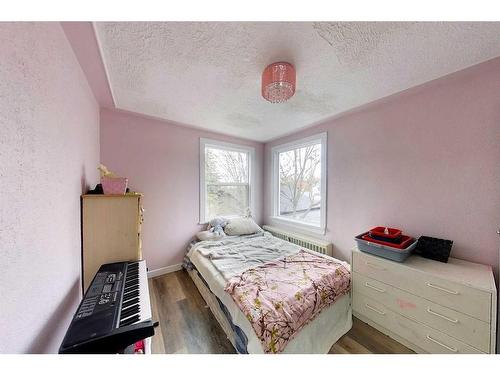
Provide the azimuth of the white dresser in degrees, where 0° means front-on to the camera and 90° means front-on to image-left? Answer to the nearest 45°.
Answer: approximately 45°

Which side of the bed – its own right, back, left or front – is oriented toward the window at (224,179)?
back

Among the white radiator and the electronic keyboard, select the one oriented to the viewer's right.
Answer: the electronic keyboard

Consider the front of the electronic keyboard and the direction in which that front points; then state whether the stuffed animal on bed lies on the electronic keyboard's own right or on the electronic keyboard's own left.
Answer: on the electronic keyboard's own left

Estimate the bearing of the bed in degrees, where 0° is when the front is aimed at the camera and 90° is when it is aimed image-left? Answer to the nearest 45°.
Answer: approximately 315°

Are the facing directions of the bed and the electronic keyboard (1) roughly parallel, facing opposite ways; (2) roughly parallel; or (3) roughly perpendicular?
roughly perpendicular

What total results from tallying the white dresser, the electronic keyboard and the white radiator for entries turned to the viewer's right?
1

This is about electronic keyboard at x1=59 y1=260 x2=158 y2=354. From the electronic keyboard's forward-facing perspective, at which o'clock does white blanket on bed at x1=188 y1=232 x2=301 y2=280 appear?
The white blanket on bed is roughly at 11 o'clock from the electronic keyboard.

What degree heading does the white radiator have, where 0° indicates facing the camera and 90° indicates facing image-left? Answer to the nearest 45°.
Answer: approximately 45°

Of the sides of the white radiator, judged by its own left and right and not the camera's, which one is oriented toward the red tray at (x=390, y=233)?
left

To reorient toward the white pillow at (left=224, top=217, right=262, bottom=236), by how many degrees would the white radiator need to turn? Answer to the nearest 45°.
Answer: approximately 45° to its right

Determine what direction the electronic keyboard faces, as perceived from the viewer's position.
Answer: facing to the right of the viewer
